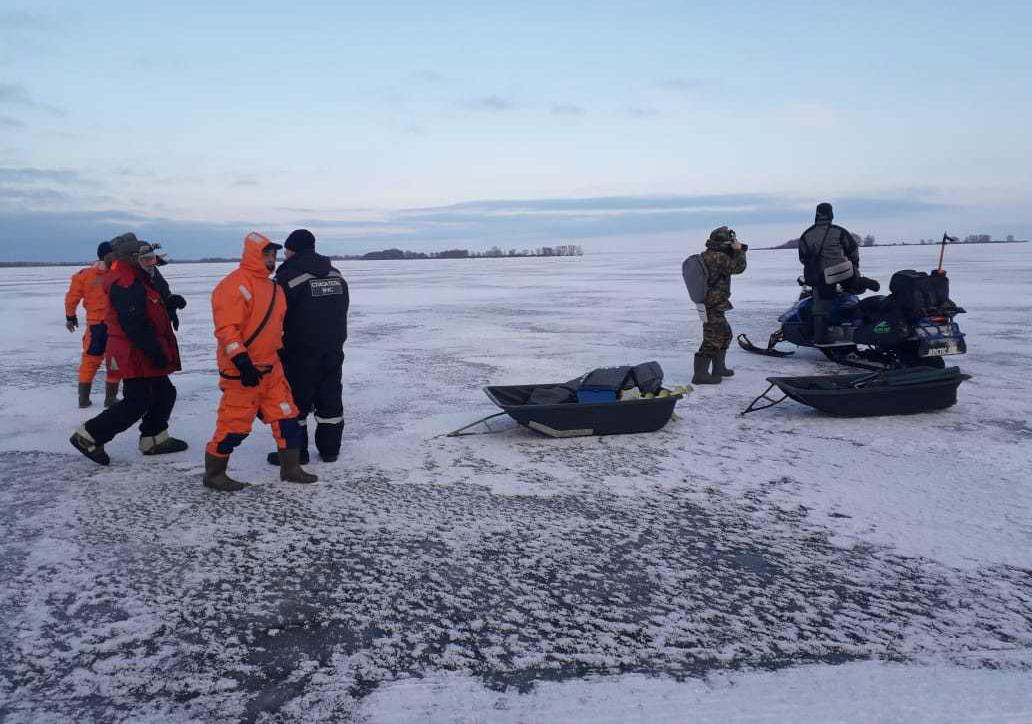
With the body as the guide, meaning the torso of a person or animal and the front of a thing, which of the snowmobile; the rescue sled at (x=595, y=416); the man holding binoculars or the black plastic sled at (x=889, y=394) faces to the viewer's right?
the man holding binoculars

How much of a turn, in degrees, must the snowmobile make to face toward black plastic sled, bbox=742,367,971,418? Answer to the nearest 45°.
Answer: approximately 135° to its left

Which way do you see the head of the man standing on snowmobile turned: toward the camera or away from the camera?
away from the camera

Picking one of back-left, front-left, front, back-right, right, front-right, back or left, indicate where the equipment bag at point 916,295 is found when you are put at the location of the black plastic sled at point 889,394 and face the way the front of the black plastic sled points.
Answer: right

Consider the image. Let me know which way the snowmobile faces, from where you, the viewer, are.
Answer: facing away from the viewer and to the left of the viewer

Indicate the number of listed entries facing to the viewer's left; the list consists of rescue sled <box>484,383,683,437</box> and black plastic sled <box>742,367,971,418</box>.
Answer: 2

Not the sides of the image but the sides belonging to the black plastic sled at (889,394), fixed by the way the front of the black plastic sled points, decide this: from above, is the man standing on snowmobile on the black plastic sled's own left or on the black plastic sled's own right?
on the black plastic sled's own right

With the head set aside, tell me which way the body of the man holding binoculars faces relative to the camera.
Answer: to the viewer's right

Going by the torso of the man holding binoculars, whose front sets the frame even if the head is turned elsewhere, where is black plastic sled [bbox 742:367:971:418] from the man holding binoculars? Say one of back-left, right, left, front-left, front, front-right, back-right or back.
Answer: front-right

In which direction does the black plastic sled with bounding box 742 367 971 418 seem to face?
to the viewer's left

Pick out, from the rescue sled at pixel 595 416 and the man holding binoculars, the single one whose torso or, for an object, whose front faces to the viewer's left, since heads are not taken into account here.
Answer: the rescue sled

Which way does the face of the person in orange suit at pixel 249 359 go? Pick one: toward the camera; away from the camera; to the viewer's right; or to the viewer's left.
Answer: to the viewer's right

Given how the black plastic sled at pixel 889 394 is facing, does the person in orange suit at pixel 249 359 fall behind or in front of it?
in front

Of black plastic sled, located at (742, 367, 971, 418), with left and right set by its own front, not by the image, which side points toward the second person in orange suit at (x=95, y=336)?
front
